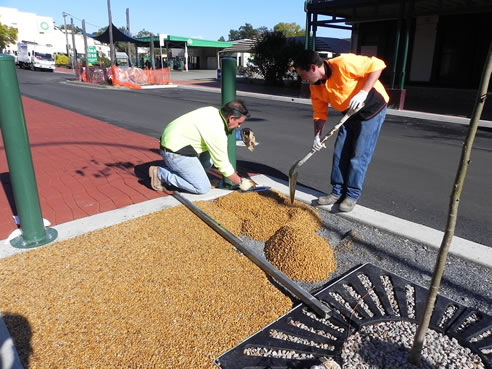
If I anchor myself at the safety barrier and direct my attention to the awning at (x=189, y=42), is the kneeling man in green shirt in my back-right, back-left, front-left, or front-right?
back-right

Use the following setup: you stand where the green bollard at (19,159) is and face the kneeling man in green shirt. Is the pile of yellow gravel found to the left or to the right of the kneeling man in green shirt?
right

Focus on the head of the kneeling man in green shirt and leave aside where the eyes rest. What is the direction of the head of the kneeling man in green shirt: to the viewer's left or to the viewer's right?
to the viewer's right

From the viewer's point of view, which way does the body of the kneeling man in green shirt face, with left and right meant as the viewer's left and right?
facing to the right of the viewer

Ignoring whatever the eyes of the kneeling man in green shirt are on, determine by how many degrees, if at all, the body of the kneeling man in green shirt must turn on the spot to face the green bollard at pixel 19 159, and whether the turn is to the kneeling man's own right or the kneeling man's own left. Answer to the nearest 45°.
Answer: approximately 135° to the kneeling man's own right

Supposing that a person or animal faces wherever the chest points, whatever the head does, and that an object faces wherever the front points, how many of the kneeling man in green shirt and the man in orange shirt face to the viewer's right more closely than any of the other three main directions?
1

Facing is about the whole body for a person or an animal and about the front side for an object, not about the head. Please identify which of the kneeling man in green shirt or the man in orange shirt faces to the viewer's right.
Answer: the kneeling man in green shirt

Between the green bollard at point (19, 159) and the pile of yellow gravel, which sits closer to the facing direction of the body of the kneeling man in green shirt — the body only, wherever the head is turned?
the pile of yellow gravel

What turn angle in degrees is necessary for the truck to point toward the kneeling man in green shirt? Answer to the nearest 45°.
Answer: approximately 45° to its right

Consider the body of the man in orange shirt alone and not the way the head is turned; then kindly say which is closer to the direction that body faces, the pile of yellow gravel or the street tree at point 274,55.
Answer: the pile of yellow gravel

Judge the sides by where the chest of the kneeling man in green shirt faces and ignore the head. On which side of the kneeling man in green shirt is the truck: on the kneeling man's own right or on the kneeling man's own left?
on the kneeling man's own left
